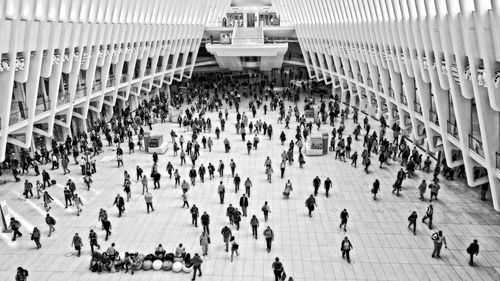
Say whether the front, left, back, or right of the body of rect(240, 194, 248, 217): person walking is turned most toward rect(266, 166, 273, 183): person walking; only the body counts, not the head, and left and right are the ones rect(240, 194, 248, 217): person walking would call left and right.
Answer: back

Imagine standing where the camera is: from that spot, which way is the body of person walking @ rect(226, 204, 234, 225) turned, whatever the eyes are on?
toward the camera

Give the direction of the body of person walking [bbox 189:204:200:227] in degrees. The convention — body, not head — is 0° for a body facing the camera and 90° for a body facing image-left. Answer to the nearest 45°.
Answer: approximately 0°

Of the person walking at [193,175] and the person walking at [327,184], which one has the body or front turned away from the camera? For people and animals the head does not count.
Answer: the person walking at [327,184]

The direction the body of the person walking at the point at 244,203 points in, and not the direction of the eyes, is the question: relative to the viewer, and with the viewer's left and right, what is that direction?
facing the viewer
